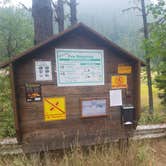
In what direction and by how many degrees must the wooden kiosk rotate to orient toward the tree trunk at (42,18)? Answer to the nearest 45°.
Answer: approximately 180°

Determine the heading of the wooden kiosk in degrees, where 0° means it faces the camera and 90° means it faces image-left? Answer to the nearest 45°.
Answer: approximately 0°
